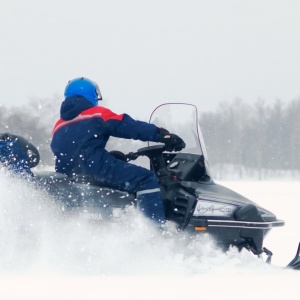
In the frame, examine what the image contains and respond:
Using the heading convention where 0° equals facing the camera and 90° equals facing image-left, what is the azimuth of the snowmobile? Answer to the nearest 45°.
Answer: approximately 270°

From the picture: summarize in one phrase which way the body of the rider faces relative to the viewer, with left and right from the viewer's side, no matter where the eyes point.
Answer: facing away from the viewer and to the right of the viewer

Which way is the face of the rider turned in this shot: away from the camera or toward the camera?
away from the camera
